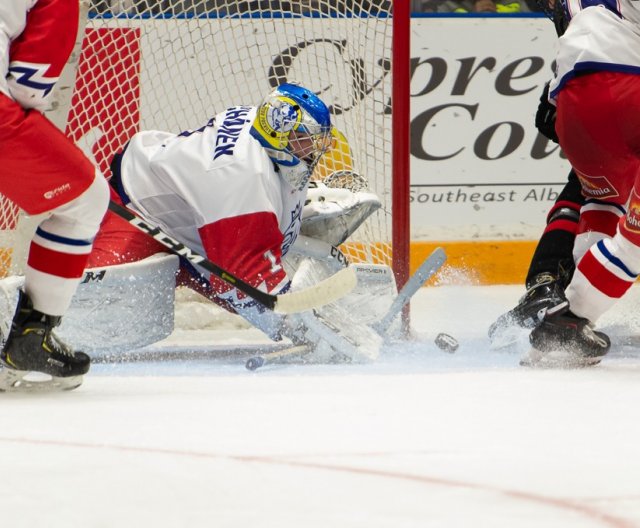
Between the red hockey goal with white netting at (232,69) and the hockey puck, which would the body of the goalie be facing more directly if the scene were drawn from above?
the hockey puck

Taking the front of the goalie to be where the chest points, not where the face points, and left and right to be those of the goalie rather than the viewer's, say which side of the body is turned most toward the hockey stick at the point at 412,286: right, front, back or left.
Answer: front

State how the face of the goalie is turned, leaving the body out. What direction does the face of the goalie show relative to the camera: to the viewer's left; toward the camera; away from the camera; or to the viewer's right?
to the viewer's right

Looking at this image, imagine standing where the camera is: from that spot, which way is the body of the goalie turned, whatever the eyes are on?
to the viewer's right

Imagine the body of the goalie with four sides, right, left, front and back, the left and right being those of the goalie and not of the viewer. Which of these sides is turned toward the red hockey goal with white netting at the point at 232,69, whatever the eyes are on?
left

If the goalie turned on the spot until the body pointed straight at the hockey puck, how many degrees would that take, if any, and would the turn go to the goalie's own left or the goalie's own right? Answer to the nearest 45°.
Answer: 0° — they already face it

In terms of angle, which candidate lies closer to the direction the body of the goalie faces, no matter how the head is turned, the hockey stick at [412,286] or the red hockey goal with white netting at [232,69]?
the hockey stick
